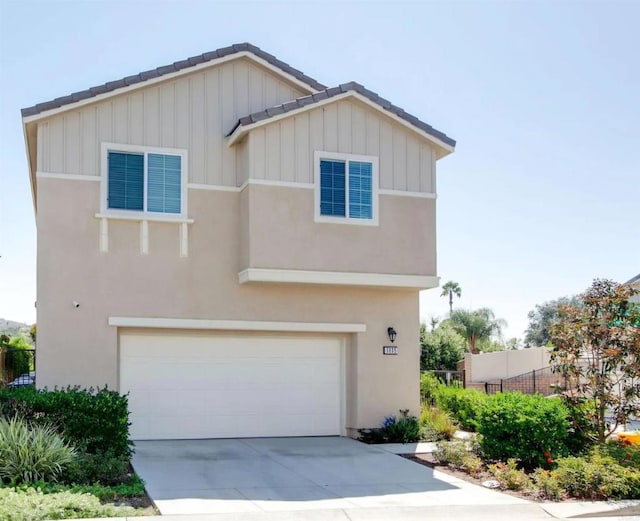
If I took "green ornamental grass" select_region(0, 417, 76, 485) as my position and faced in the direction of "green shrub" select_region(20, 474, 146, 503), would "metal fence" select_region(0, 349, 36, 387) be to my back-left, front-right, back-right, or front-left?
back-left

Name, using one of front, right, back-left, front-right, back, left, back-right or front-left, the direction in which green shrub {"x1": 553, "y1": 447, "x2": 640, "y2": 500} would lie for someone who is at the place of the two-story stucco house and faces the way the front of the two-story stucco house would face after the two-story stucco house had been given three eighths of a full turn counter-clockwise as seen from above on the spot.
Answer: right

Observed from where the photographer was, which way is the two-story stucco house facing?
facing the viewer

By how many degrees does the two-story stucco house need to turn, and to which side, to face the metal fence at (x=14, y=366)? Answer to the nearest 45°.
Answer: approximately 135° to its right

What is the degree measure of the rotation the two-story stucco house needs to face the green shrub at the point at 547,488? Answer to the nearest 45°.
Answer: approximately 45° to its left

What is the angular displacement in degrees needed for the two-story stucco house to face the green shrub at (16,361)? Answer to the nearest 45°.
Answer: approximately 135° to its right

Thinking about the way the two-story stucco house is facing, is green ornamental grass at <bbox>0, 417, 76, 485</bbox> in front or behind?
in front

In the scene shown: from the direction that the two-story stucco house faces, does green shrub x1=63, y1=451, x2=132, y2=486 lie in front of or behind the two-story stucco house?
in front

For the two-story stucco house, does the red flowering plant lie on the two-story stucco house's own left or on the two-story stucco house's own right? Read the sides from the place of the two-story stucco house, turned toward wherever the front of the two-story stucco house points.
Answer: on the two-story stucco house's own left
